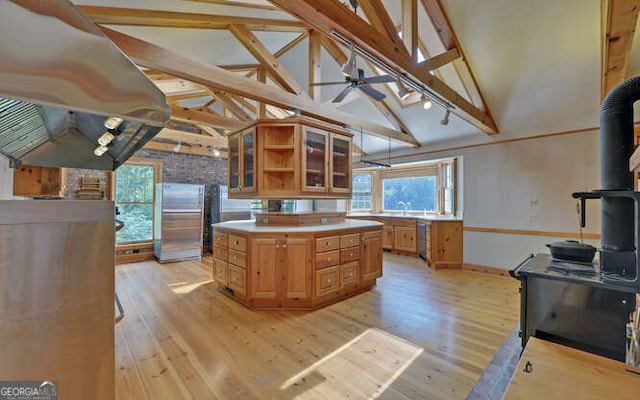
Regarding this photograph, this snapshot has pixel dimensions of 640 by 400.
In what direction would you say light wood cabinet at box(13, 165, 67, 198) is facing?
to the viewer's right

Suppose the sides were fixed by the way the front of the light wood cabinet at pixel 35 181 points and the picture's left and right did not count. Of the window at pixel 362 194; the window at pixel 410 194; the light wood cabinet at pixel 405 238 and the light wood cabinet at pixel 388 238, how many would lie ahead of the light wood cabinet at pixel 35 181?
4

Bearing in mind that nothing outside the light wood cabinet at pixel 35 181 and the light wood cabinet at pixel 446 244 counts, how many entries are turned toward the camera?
0

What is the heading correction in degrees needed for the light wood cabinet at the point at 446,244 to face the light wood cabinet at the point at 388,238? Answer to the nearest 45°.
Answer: approximately 45° to its right

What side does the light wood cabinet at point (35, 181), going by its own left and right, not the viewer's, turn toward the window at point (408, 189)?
front

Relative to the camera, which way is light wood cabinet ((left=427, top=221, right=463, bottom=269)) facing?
to the viewer's left

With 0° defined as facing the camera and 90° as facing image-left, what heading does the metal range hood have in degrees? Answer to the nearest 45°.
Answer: approximately 270°

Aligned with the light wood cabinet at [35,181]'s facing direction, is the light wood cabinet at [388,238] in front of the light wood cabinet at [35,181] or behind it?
in front

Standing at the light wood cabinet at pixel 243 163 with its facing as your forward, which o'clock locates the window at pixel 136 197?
The window is roughly at 3 o'clock from the light wood cabinet.

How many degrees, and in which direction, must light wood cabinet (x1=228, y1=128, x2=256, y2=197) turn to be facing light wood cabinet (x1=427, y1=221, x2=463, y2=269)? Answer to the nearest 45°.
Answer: approximately 135° to its left

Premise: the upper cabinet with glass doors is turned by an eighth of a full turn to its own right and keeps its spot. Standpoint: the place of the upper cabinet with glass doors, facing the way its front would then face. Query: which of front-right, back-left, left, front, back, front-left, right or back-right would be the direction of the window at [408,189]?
back
